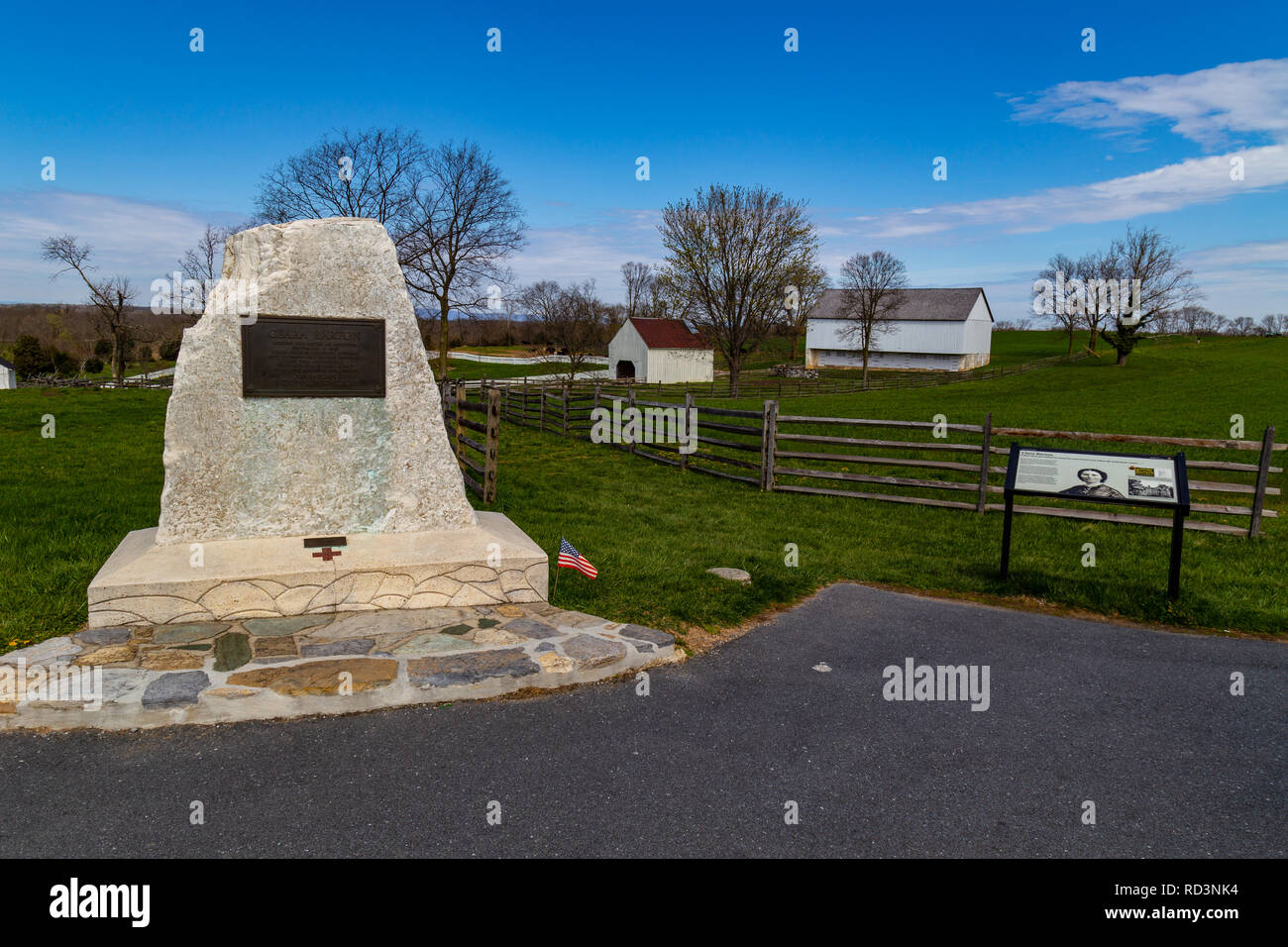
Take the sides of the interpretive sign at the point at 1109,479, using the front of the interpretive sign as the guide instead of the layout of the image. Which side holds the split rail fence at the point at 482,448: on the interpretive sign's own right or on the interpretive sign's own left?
on the interpretive sign's own right

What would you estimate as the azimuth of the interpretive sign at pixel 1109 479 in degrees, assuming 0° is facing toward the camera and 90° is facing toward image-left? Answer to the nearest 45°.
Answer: approximately 0°

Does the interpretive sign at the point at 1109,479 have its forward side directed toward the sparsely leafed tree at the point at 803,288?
no

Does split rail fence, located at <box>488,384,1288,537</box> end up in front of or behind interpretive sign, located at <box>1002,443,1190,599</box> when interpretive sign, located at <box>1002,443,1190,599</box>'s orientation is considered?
behind
